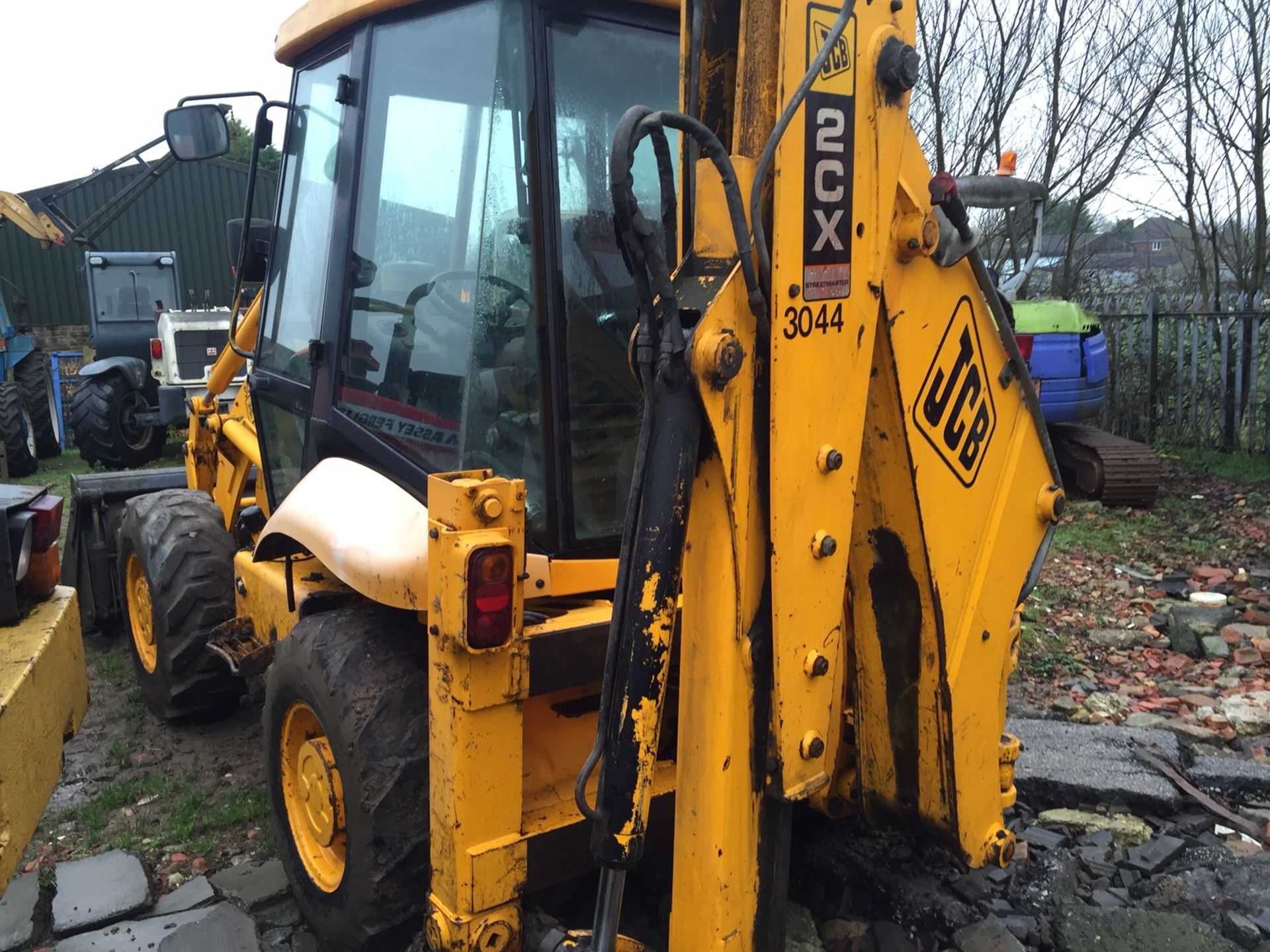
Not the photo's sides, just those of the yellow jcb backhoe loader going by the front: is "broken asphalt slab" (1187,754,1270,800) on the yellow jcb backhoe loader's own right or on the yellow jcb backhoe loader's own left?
on the yellow jcb backhoe loader's own right

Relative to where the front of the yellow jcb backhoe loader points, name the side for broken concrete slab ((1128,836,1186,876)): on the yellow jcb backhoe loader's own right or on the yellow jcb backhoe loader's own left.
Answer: on the yellow jcb backhoe loader's own right

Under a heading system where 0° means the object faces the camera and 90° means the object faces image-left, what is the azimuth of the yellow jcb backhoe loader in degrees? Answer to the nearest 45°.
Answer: approximately 135°

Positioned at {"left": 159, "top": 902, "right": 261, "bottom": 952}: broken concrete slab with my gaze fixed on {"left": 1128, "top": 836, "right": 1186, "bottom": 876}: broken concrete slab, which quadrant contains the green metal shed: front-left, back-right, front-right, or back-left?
back-left

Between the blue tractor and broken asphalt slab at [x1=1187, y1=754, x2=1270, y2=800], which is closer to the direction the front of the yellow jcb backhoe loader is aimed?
the blue tractor

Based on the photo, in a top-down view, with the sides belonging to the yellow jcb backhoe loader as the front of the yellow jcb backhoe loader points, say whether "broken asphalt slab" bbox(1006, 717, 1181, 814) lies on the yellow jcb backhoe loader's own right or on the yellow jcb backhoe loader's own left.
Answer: on the yellow jcb backhoe loader's own right
